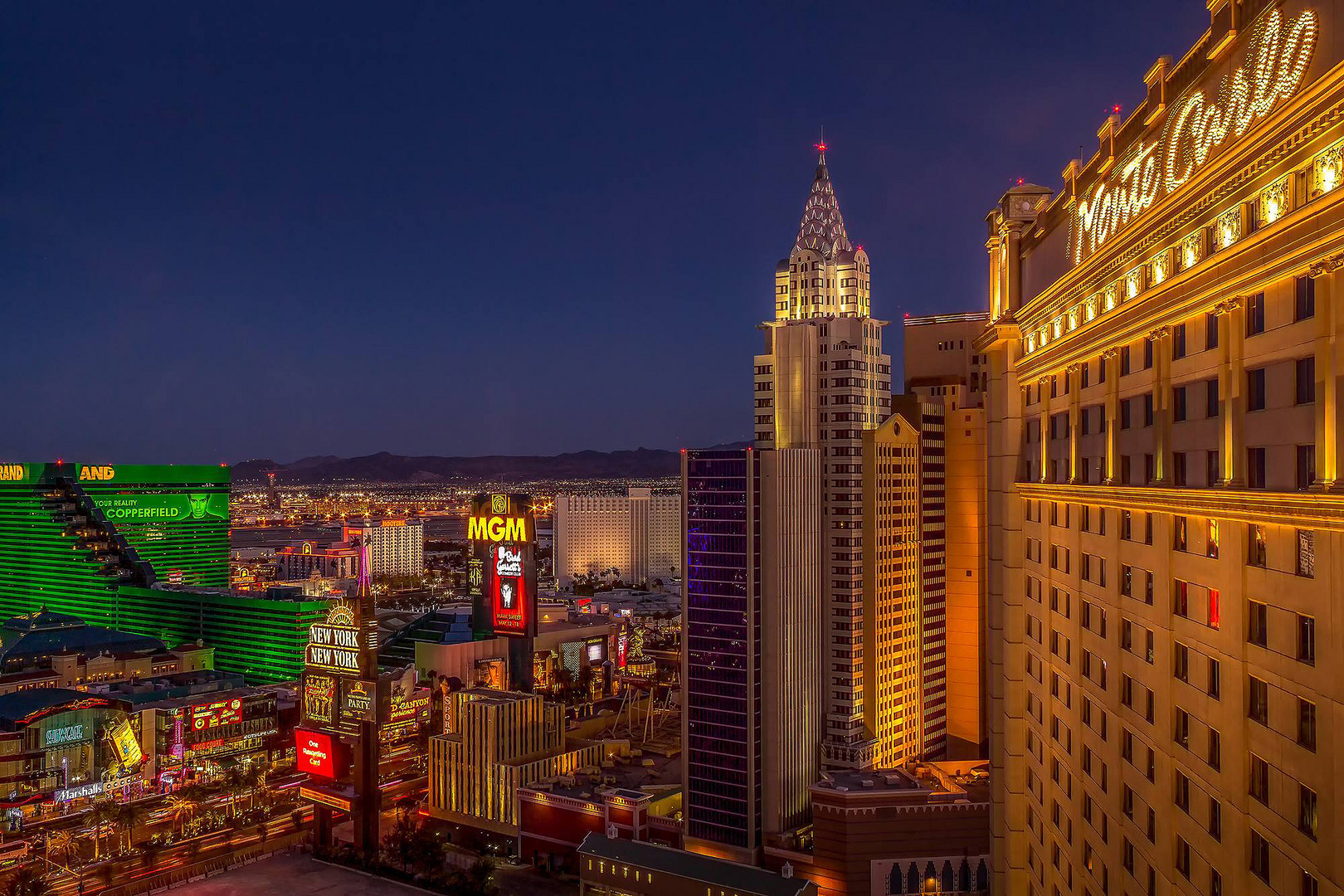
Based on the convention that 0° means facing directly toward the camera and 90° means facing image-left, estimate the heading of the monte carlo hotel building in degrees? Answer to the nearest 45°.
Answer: approximately 45°
